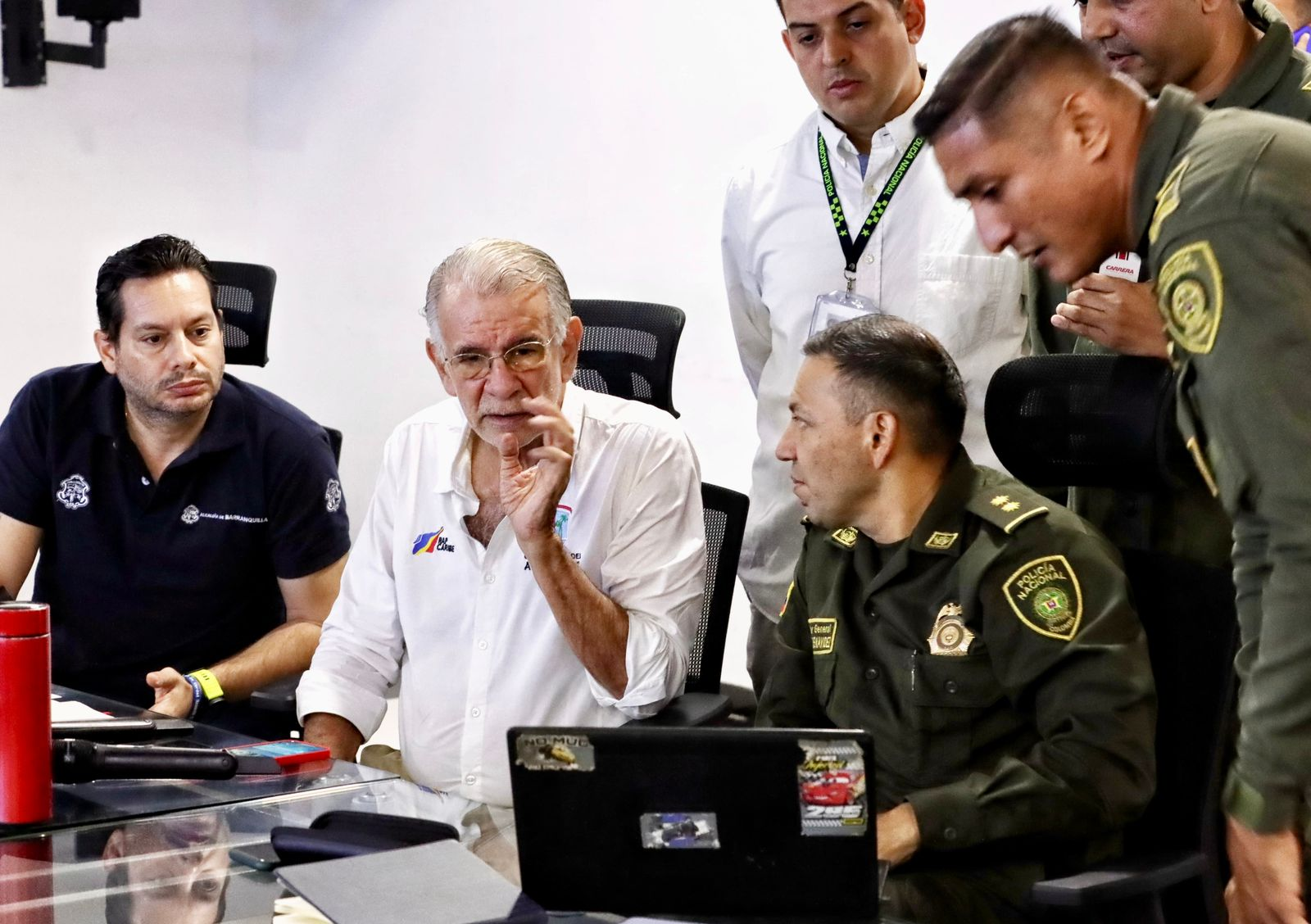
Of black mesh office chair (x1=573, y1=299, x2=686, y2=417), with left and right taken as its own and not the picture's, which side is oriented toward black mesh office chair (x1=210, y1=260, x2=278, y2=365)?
right

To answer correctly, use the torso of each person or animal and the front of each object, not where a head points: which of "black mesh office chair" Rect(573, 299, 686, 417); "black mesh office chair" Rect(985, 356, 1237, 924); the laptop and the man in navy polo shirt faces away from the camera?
the laptop

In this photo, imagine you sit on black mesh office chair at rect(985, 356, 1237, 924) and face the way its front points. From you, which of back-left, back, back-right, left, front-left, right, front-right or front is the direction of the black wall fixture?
right

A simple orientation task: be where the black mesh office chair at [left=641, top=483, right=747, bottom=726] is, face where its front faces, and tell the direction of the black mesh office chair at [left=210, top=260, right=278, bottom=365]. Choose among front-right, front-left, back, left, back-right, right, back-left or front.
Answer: right

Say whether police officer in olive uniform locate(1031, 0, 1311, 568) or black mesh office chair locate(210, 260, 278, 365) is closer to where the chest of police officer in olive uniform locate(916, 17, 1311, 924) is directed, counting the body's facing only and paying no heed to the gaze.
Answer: the black mesh office chair

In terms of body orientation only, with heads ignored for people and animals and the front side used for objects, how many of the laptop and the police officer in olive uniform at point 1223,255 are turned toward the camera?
0

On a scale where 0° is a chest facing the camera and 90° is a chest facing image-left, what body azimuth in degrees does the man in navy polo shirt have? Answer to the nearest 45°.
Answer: approximately 0°

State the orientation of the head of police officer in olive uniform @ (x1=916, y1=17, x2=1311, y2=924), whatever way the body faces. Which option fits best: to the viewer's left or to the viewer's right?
to the viewer's left

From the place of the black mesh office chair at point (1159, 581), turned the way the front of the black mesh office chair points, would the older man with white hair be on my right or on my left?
on my right

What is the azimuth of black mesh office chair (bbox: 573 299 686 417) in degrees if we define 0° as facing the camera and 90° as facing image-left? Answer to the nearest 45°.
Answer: approximately 45°

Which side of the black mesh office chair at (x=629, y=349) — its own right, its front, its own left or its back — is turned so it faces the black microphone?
front

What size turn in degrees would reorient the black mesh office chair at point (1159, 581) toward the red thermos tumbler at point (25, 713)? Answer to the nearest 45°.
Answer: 0° — it already faces it
